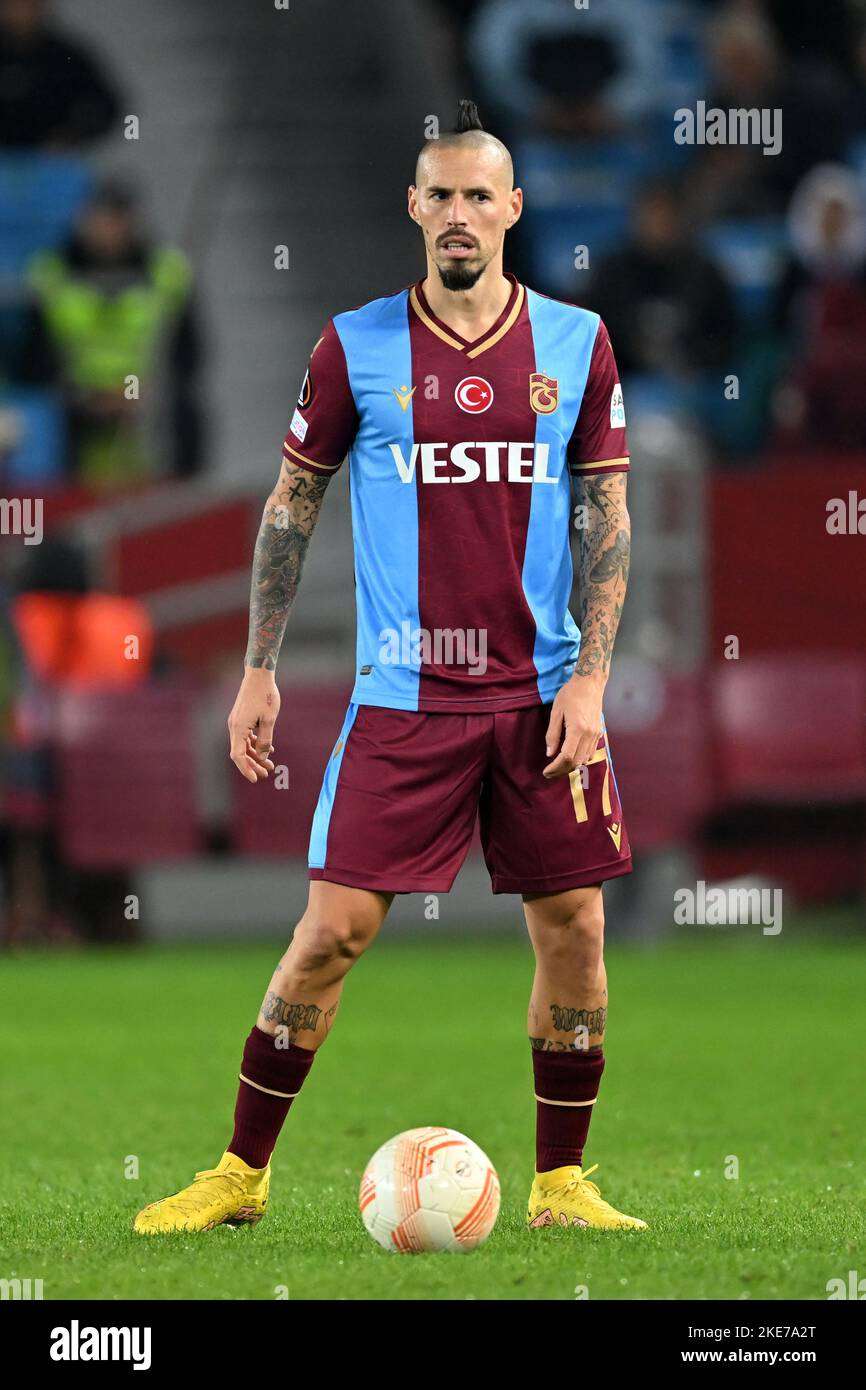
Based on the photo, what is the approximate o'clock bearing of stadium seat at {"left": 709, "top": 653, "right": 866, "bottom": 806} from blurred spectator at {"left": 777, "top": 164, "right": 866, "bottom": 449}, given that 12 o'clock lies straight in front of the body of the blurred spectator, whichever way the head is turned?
The stadium seat is roughly at 12 o'clock from the blurred spectator.

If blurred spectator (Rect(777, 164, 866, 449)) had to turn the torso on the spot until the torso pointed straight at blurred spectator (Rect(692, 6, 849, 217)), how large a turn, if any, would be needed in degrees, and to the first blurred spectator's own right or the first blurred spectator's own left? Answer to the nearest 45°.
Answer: approximately 180°

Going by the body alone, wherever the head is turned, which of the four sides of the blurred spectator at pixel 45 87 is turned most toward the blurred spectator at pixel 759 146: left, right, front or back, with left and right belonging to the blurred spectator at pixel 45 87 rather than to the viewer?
left

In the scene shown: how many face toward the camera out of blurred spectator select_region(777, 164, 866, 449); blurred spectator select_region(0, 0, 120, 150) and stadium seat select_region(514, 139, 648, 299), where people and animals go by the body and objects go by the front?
3

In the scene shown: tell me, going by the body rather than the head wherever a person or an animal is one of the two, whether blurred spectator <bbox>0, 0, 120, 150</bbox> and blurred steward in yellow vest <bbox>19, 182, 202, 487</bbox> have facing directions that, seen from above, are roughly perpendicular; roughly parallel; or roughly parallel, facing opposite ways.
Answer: roughly parallel

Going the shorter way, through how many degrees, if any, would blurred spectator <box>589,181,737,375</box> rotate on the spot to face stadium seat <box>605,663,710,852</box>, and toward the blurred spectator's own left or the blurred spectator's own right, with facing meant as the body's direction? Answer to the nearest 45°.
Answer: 0° — they already face it

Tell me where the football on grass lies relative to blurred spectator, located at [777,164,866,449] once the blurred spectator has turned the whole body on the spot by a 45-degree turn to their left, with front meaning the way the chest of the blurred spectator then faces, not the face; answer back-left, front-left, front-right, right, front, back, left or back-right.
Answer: front-right

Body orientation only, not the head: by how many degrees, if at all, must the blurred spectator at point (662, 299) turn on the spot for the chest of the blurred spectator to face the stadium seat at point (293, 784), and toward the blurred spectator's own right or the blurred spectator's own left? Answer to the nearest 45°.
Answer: approximately 45° to the blurred spectator's own right

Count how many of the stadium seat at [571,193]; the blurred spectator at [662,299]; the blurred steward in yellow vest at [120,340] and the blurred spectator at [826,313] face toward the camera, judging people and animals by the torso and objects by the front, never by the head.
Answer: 4

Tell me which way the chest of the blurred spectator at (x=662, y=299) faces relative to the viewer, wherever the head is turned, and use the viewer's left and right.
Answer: facing the viewer

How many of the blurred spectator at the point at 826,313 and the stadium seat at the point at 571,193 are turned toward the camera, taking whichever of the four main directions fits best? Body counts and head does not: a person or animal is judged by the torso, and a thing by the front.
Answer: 2

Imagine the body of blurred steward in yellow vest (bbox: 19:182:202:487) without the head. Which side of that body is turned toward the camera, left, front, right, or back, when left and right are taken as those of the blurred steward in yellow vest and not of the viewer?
front

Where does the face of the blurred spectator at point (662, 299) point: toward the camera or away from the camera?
toward the camera

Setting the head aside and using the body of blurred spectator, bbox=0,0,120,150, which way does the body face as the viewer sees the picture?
toward the camera

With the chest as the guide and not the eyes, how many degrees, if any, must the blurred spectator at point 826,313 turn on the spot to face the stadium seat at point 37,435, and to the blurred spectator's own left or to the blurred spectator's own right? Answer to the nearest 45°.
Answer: approximately 90° to the blurred spectator's own right
